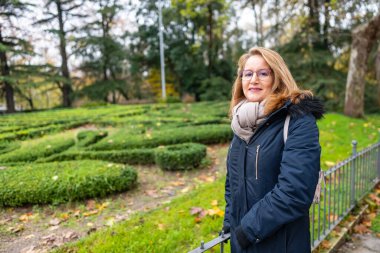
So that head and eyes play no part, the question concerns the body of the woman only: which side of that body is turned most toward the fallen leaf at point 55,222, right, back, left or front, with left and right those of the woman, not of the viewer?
right

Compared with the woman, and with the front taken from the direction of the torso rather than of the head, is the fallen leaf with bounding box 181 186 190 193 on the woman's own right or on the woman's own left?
on the woman's own right

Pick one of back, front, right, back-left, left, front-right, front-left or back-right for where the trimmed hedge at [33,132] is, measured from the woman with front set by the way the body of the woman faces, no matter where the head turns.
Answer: right

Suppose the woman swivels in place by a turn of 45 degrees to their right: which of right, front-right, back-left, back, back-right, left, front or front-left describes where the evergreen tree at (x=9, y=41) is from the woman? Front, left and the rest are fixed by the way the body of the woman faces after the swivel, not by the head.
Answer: front-right

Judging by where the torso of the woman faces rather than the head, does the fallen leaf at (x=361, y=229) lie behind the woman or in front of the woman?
behind

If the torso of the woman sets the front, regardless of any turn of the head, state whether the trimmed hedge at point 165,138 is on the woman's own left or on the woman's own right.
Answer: on the woman's own right

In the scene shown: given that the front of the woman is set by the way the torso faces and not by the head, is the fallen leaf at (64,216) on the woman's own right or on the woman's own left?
on the woman's own right

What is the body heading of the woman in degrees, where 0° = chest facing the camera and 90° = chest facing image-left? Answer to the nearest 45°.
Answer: approximately 45°

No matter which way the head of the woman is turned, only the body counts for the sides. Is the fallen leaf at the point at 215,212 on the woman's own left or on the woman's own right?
on the woman's own right

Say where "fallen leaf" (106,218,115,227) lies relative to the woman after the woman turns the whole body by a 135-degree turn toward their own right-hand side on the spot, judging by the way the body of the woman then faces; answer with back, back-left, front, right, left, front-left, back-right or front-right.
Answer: front-left

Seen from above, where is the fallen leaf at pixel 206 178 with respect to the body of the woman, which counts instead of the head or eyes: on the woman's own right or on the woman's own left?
on the woman's own right

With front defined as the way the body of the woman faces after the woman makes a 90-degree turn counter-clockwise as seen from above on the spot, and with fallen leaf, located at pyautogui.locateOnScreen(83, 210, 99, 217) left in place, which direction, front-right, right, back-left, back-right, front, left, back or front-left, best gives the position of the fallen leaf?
back

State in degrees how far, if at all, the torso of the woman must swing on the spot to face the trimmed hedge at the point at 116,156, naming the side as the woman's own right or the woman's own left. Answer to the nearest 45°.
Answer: approximately 90° to the woman's own right
